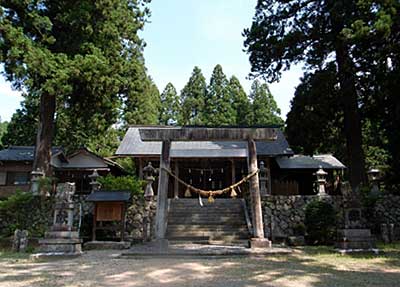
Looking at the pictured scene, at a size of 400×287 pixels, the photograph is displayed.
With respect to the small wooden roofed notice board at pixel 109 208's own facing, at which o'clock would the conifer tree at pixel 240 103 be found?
The conifer tree is roughly at 7 o'clock from the small wooden roofed notice board.

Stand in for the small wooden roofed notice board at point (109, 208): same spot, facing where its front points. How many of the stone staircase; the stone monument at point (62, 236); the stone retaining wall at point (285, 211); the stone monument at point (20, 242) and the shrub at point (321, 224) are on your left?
3

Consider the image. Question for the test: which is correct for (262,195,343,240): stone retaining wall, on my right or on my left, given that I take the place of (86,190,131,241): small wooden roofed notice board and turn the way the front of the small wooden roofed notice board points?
on my left

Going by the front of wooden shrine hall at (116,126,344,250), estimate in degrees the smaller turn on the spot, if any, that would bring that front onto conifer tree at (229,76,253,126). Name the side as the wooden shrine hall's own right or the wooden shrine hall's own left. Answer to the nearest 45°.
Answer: approximately 180°

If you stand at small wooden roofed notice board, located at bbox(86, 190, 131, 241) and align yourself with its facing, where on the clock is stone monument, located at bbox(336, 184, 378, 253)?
The stone monument is roughly at 10 o'clock from the small wooden roofed notice board.

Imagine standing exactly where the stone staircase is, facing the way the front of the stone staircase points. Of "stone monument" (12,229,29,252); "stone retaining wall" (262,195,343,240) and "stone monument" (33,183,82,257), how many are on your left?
1

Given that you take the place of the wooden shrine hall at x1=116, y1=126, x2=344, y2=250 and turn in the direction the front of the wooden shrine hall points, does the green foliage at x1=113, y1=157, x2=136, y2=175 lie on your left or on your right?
on your right

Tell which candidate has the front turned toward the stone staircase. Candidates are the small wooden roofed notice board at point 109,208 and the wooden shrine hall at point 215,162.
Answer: the wooden shrine hall

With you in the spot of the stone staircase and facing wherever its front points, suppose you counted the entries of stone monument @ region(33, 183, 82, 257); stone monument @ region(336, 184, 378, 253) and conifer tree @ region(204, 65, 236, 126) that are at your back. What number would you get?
1

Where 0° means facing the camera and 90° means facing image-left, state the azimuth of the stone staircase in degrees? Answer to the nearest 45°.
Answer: approximately 0°

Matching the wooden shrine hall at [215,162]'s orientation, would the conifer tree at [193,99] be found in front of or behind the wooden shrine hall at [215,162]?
behind

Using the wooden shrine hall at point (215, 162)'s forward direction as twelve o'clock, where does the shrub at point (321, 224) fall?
The shrub is roughly at 11 o'clock from the wooden shrine hall.
